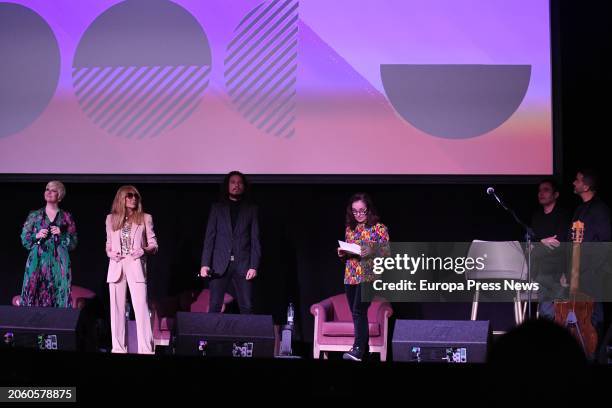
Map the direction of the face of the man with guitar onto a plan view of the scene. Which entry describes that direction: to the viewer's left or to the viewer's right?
to the viewer's left

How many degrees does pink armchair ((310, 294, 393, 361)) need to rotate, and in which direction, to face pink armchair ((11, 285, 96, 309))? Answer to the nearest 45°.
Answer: approximately 90° to its right

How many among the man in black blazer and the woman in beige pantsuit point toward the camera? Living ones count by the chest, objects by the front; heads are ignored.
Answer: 2

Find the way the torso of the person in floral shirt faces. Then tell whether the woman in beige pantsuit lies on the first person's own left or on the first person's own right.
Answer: on the first person's own right

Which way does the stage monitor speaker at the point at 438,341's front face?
away from the camera

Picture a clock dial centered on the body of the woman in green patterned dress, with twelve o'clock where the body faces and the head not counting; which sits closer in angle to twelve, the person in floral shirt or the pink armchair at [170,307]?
the person in floral shirt

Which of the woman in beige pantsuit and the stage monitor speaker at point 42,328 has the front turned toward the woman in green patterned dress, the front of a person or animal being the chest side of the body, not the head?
the stage monitor speaker

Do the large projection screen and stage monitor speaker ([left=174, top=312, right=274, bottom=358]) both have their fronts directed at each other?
yes

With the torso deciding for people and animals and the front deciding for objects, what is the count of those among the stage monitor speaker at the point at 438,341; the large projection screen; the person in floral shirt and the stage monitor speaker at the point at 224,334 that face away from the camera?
2
